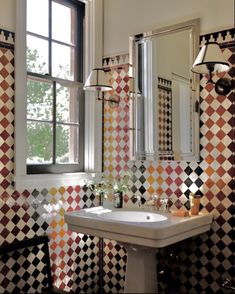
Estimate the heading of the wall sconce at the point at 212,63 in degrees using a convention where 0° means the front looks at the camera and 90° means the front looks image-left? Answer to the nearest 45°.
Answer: approximately 45°

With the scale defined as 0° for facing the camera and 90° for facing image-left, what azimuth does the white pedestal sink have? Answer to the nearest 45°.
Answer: approximately 45°
